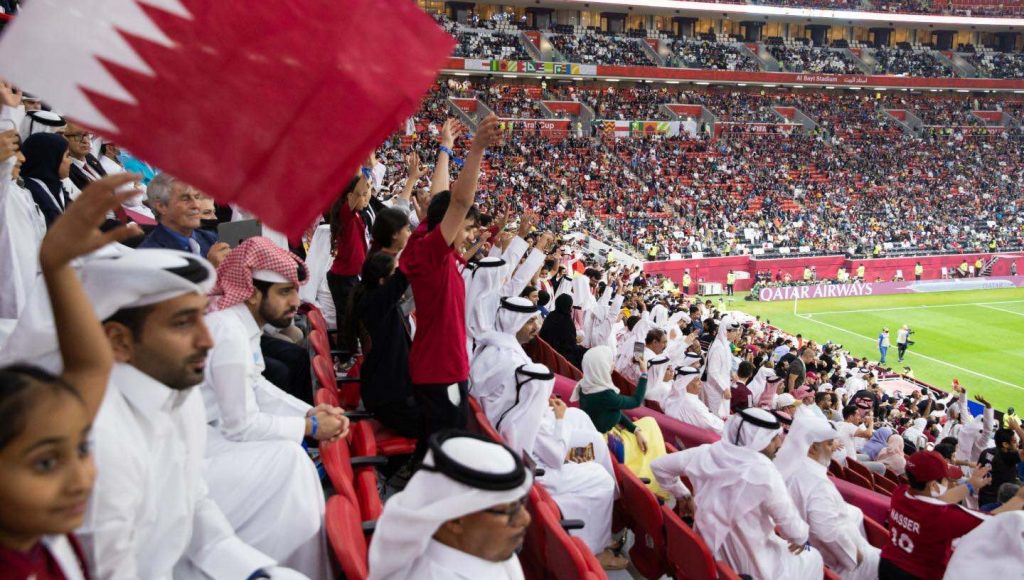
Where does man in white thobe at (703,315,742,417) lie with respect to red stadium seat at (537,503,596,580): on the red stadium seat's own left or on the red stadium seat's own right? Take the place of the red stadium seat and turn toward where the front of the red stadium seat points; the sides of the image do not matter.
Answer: on the red stadium seat's own left

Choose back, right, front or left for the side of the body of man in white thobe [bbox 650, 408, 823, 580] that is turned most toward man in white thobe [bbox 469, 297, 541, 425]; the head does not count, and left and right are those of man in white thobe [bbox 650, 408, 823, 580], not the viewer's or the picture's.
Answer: left

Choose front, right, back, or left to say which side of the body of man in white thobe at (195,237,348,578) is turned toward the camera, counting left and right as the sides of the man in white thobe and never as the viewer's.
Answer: right

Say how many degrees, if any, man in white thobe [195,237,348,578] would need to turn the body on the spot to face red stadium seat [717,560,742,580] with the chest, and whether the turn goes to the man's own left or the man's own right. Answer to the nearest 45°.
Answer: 0° — they already face it

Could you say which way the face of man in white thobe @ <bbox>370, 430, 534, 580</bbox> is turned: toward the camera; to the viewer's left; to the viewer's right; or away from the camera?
to the viewer's right

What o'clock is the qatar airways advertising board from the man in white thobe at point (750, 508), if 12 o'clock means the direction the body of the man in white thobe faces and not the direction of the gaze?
The qatar airways advertising board is roughly at 11 o'clock from the man in white thobe.

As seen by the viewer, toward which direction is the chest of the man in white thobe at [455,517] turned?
to the viewer's right

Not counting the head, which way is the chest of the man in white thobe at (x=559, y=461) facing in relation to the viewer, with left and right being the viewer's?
facing to the right of the viewer

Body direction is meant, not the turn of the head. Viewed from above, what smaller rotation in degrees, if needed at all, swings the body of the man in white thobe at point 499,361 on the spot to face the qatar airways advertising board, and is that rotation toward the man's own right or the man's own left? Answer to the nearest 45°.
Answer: approximately 45° to the man's own left

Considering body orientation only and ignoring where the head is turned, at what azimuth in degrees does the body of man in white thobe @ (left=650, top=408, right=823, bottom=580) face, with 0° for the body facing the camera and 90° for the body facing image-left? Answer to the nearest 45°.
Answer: approximately 225°

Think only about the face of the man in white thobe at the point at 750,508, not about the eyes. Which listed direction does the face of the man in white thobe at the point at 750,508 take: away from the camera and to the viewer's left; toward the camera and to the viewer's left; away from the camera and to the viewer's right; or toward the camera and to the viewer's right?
away from the camera and to the viewer's right

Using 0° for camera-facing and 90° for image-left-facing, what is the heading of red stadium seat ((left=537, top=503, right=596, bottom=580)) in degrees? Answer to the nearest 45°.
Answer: approximately 270°

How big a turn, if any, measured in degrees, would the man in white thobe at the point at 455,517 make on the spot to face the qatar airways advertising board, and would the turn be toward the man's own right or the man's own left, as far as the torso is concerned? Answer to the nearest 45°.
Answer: approximately 45° to the man's own left
